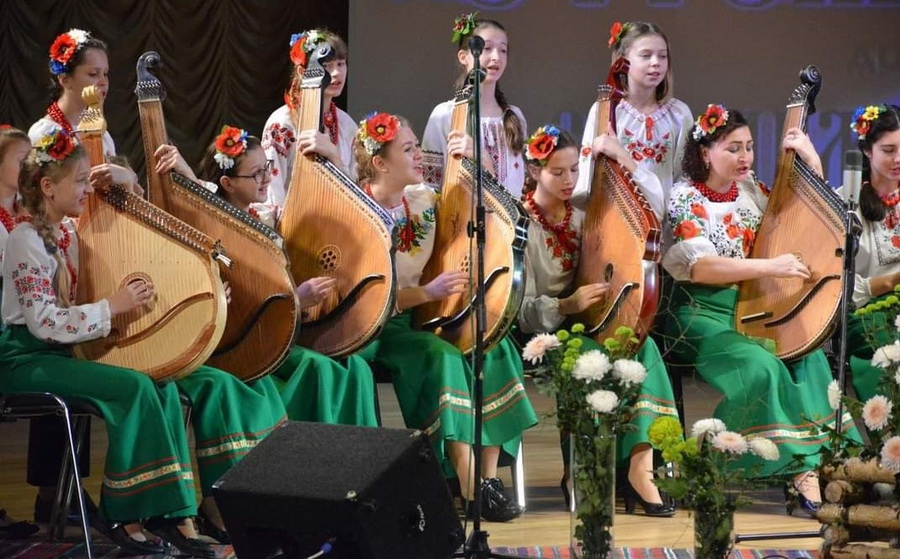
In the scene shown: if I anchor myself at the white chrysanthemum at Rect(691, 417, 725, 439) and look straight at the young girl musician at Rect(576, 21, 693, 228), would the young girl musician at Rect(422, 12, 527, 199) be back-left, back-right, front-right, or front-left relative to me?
front-left

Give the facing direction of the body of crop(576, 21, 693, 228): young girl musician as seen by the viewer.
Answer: toward the camera

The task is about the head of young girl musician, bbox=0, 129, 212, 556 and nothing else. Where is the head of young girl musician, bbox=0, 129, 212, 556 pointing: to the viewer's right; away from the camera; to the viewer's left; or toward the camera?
to the viewer's right

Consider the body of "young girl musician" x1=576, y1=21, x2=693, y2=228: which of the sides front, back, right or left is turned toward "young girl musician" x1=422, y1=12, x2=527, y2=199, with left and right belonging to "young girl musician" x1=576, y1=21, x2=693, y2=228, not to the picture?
right

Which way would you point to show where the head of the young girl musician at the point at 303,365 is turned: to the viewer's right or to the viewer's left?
to the viewer's right

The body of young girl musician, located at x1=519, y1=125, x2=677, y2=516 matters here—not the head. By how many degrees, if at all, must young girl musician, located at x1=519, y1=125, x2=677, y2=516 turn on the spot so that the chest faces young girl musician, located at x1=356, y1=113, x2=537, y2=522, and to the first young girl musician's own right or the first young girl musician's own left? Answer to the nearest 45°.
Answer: approximately 135° to the first young girl musician's own right

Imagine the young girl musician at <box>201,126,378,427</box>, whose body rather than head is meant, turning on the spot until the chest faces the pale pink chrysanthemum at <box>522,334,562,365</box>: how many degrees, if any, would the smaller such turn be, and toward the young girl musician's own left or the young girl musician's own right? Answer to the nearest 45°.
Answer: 0° — they already face it

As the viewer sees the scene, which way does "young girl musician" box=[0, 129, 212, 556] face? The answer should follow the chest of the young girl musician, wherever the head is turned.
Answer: to the viewer's right

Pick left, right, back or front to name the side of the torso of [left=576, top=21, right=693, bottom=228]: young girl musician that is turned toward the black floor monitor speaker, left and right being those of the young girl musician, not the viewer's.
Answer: front

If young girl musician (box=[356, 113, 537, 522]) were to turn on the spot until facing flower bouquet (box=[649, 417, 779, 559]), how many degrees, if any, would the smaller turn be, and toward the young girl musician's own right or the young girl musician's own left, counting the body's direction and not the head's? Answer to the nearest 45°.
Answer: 0° — they already face it

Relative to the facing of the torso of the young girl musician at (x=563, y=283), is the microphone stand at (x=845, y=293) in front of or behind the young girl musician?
in front

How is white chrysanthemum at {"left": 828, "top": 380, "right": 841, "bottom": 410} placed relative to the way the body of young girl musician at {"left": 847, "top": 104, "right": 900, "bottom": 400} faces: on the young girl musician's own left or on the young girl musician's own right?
on the young girl musician's own right

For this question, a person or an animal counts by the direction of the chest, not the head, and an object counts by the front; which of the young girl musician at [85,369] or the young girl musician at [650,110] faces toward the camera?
the young girl musician at [650,110]

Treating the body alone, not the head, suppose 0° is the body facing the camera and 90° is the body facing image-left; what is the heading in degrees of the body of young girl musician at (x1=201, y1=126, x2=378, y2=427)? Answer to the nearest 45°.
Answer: approximately 315°

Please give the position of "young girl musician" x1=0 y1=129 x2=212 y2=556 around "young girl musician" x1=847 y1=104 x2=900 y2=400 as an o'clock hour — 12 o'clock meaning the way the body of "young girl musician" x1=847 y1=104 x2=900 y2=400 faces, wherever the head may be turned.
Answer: "young girl musician" x1=0 y1=129 x2=212 y2=556 is roughly at 3 o'clock from "young girl musician" x1=847 y1=104 x2=900 y2=400.
